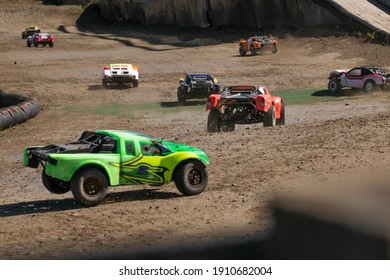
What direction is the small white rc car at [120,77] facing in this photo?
away from the camera

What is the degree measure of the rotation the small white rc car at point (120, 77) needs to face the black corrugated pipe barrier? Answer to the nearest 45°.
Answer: approximately 135° to its left

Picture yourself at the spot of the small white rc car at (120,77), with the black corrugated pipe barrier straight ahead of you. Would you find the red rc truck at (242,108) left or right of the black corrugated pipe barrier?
left

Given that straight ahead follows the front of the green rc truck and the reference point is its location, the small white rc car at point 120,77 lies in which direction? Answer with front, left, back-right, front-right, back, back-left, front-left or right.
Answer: front-left

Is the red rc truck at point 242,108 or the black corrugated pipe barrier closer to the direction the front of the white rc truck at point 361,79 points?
the black corrugated pipe barrier

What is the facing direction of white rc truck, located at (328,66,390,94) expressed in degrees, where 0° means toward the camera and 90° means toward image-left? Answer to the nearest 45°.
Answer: approximately 135°

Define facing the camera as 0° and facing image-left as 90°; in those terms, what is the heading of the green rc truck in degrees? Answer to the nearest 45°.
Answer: approximately 225°

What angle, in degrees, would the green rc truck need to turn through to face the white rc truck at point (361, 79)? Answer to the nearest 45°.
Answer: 0° — it already faces it
